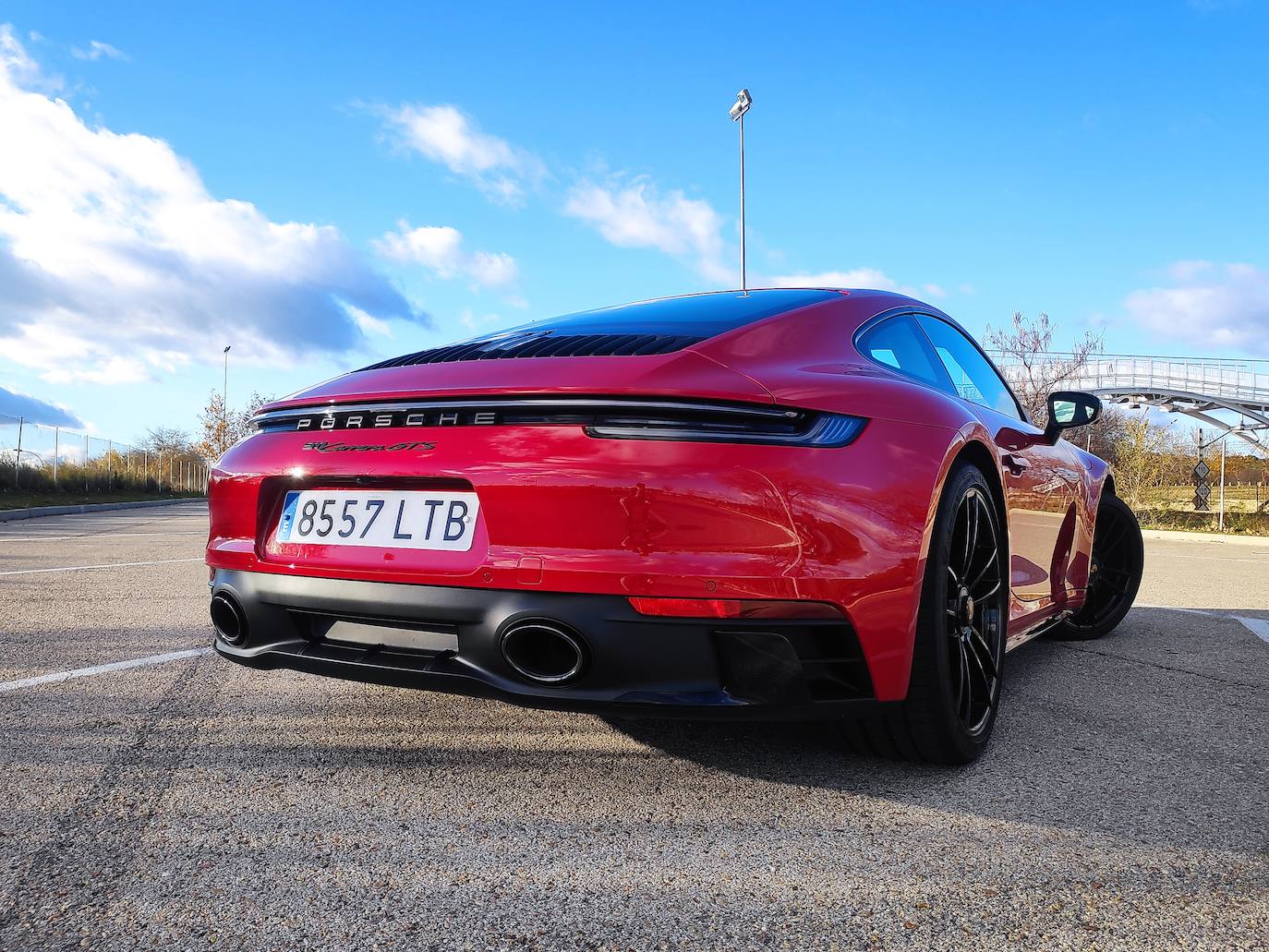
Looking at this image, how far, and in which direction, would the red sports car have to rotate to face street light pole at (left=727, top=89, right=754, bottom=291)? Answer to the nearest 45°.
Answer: approximately 45° to its left

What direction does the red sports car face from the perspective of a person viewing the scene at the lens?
facing away from the viewer and to the right of the viewer
